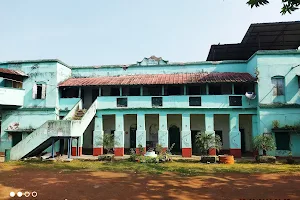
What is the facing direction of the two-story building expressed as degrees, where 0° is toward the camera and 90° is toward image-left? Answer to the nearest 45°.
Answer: approximately 0°

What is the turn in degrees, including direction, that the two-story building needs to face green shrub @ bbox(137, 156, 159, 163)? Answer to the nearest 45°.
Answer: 0° — it already faces it

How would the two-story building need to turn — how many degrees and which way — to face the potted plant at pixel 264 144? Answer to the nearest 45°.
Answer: approximately 45° to its left
